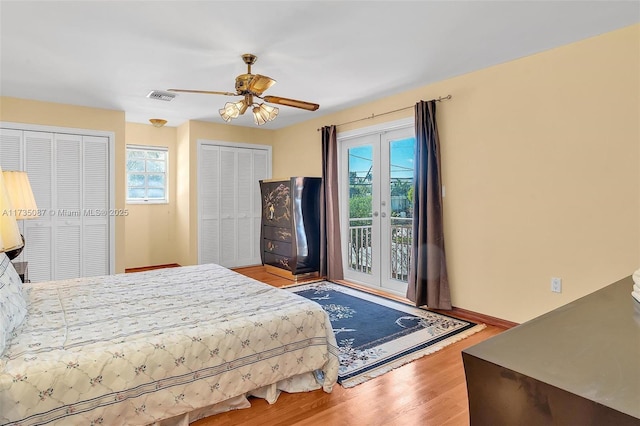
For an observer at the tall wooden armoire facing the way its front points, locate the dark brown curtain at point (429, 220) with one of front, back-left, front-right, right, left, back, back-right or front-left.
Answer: left

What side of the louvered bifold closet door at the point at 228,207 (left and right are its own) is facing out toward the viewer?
front

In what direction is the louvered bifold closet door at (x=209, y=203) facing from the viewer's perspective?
toward the camera

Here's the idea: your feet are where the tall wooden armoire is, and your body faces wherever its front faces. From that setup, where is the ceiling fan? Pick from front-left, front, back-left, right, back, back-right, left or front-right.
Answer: front-left

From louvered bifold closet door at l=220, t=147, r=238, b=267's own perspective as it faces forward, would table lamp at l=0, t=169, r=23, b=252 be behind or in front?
in front

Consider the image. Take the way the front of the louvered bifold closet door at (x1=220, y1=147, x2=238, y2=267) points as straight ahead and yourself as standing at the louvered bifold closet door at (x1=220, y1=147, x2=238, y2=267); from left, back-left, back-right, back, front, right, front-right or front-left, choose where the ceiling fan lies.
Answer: front

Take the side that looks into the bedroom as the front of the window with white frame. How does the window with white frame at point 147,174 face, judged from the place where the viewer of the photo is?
facing the viewer

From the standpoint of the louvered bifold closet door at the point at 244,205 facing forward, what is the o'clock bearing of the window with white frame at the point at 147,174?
The window with white frame is roughly at 3 o'clock from the louvered bifold closet door.

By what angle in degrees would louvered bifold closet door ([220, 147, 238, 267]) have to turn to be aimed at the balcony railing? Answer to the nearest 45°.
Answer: approximately 45° to its left

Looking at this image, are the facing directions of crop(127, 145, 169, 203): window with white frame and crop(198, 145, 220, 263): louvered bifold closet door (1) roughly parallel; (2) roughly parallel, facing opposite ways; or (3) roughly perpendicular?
roughly parallel

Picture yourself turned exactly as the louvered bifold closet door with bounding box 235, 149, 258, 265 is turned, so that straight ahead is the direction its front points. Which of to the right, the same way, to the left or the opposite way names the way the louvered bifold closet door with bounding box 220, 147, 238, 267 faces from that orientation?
the same way

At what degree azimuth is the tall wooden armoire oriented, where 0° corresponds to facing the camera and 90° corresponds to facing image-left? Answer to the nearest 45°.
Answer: approximately 45°

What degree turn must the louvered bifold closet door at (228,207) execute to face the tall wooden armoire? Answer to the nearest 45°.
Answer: approximately 45° to its left

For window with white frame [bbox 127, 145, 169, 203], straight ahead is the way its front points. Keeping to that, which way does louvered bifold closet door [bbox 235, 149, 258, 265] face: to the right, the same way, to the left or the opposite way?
the same way

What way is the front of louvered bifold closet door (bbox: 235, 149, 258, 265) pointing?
toward the camera
